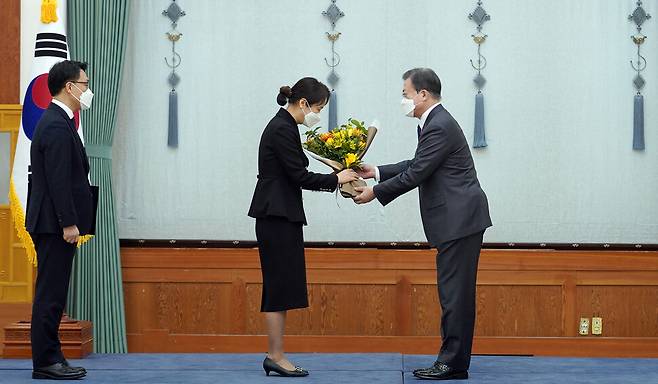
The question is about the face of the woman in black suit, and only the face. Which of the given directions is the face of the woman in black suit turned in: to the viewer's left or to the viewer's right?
to the viewer's right

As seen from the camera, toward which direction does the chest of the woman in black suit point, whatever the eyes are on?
to the viewer's right

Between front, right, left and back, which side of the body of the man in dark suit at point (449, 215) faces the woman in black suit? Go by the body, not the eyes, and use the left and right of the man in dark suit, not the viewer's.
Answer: front

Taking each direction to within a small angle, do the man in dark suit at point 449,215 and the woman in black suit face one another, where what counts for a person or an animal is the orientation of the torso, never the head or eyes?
yes

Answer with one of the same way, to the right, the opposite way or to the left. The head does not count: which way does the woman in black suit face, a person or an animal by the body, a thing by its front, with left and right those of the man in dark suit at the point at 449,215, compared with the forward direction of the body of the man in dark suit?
the opposite way

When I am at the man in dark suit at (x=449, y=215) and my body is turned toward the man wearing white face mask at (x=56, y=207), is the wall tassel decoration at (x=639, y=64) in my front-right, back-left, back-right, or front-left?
back-right

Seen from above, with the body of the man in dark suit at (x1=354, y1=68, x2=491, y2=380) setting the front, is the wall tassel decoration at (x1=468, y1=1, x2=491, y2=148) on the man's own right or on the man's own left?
on the man's own right

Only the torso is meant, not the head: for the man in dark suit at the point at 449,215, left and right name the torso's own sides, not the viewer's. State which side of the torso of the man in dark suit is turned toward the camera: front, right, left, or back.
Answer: left

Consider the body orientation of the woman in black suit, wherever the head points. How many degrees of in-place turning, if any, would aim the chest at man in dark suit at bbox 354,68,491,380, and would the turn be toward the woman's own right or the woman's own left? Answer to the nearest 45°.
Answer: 0° — they already face them

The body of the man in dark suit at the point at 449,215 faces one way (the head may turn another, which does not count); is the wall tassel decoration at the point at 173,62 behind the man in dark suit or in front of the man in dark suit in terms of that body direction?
in front
